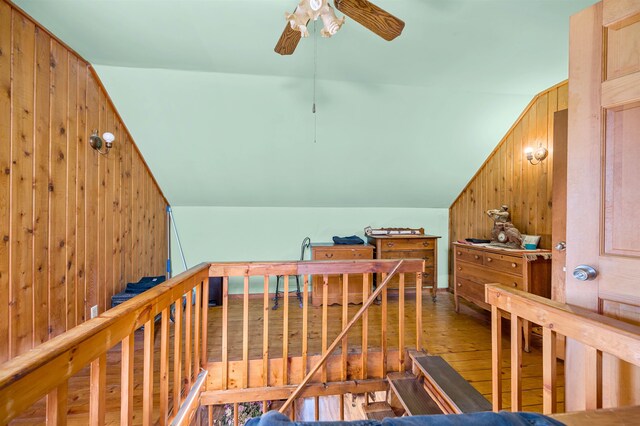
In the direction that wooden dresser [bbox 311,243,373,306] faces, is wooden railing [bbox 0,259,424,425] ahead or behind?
ahead

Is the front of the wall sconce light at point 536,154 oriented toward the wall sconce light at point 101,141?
yes

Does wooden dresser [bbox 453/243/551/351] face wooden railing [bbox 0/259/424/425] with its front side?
yes

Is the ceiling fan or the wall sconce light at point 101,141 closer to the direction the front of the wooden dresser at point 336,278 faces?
the ceiling fan

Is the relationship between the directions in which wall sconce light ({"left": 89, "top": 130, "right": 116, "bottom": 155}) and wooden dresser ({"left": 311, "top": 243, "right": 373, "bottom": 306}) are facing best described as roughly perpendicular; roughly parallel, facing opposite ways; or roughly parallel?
roughly perpendicular

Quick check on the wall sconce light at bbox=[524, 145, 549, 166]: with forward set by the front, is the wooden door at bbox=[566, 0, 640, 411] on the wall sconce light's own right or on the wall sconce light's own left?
on the wall sconce light's own left

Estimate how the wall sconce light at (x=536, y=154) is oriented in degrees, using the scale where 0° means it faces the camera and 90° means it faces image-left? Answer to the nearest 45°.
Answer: approximately 45°

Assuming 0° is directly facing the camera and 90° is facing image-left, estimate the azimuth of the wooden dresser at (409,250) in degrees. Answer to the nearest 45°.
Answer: approximately 0°

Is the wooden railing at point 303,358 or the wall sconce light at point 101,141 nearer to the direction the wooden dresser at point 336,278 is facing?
the wooden railing

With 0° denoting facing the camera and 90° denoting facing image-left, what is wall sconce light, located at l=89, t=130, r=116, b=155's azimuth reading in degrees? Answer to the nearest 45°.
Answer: approximately 315°

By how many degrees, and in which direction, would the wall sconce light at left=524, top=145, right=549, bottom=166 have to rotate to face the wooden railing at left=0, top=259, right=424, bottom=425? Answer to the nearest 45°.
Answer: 0° — it already faces it
